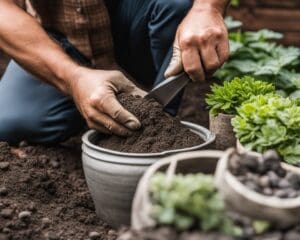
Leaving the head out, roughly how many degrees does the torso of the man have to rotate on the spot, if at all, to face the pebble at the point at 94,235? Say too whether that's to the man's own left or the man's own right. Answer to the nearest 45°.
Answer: approximately 45° to the man's own right

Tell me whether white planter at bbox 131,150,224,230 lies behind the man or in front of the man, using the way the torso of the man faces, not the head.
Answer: in front

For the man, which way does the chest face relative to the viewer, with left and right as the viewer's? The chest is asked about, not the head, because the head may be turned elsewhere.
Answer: facing the viewer and to the right of the viewer

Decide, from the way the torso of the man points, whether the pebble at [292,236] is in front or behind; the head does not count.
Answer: in front

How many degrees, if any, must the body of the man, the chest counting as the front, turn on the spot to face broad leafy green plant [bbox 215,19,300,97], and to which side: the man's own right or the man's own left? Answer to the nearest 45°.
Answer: approximately 90° to the man's own left

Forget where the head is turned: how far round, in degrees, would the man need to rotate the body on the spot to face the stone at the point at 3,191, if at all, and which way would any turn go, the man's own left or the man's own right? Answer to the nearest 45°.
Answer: approximately 90° to the man's own right

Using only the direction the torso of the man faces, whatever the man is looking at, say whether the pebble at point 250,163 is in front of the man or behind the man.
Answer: in front

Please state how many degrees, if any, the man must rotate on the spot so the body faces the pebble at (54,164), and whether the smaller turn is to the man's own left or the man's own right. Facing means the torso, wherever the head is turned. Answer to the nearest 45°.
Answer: approximately 90° to the man's own right
